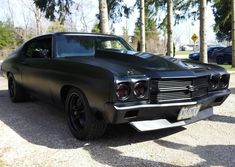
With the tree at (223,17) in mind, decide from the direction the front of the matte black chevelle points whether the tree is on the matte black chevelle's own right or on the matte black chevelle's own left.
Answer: on the matte black chevelle's own left

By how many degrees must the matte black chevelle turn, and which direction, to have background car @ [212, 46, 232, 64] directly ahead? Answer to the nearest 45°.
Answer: approximately 135° to its left

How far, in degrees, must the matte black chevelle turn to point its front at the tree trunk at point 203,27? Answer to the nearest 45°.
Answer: approximately 135° to its left

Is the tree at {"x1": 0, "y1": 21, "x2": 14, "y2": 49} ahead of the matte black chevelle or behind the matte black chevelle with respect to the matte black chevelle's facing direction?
behind

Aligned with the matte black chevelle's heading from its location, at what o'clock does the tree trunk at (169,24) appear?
The tree trunk is roughly at 8 o'clock from the matte black chevelle.

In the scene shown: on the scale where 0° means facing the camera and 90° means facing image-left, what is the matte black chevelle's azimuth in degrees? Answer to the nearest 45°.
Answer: approximately 315°
